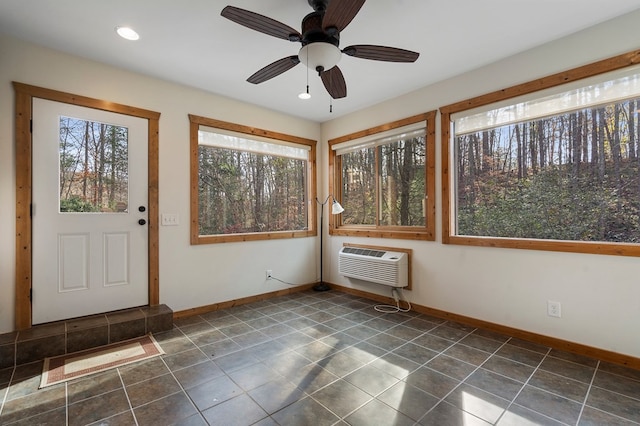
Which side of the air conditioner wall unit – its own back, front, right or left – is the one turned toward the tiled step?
front

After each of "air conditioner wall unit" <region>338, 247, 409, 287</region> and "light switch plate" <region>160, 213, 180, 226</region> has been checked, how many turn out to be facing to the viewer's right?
0

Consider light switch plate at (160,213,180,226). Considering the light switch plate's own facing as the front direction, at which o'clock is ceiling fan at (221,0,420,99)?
The ceiling fan is roughly at 11 o'clock from the light switch plate.

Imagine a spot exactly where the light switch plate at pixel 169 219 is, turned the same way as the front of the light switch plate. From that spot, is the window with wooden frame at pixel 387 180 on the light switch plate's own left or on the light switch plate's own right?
on the light switch plate's own left

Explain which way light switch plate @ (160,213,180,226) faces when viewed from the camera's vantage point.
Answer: facing the viewer

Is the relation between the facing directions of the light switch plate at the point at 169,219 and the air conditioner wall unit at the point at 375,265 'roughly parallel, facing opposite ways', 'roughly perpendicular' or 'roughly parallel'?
roughly perpendicular

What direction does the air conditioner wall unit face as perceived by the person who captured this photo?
facing the viewer and to the left of the viewer
